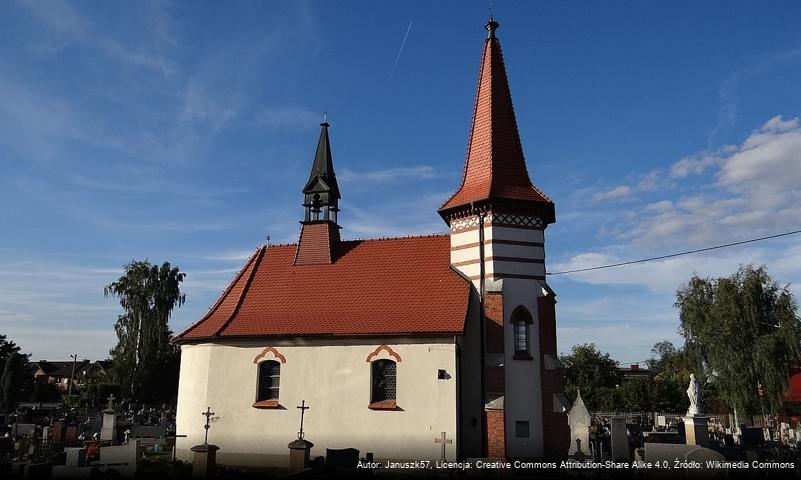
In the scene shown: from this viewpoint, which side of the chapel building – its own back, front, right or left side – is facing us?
right

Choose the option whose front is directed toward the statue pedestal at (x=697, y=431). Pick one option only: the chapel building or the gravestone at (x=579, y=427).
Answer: the chapel building

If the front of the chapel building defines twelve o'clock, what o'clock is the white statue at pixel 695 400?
The white statue is roughly at 12 o'clock from the chapel building.

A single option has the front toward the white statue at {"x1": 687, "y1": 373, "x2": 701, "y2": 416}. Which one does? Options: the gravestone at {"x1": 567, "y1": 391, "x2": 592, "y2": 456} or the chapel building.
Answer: the chapel building

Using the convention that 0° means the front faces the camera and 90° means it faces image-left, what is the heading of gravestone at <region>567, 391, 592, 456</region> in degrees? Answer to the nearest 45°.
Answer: approximately 0°

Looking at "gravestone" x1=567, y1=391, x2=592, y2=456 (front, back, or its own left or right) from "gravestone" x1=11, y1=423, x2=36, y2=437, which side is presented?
right

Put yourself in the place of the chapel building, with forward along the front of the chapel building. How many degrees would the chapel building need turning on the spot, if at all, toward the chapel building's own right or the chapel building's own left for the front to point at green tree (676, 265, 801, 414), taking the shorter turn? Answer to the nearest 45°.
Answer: approximately 45° to the chapel building's own left

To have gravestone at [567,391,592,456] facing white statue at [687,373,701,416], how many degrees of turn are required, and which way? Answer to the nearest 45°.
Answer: approximately 135° to its left

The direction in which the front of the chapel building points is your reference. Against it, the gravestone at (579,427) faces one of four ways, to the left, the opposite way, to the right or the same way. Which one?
to the right

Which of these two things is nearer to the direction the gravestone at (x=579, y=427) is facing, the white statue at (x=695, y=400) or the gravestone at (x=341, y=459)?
the gravestone

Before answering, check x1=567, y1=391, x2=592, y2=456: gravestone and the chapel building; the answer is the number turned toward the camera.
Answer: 1

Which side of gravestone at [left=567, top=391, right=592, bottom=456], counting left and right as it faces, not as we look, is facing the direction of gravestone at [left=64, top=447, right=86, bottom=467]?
right
